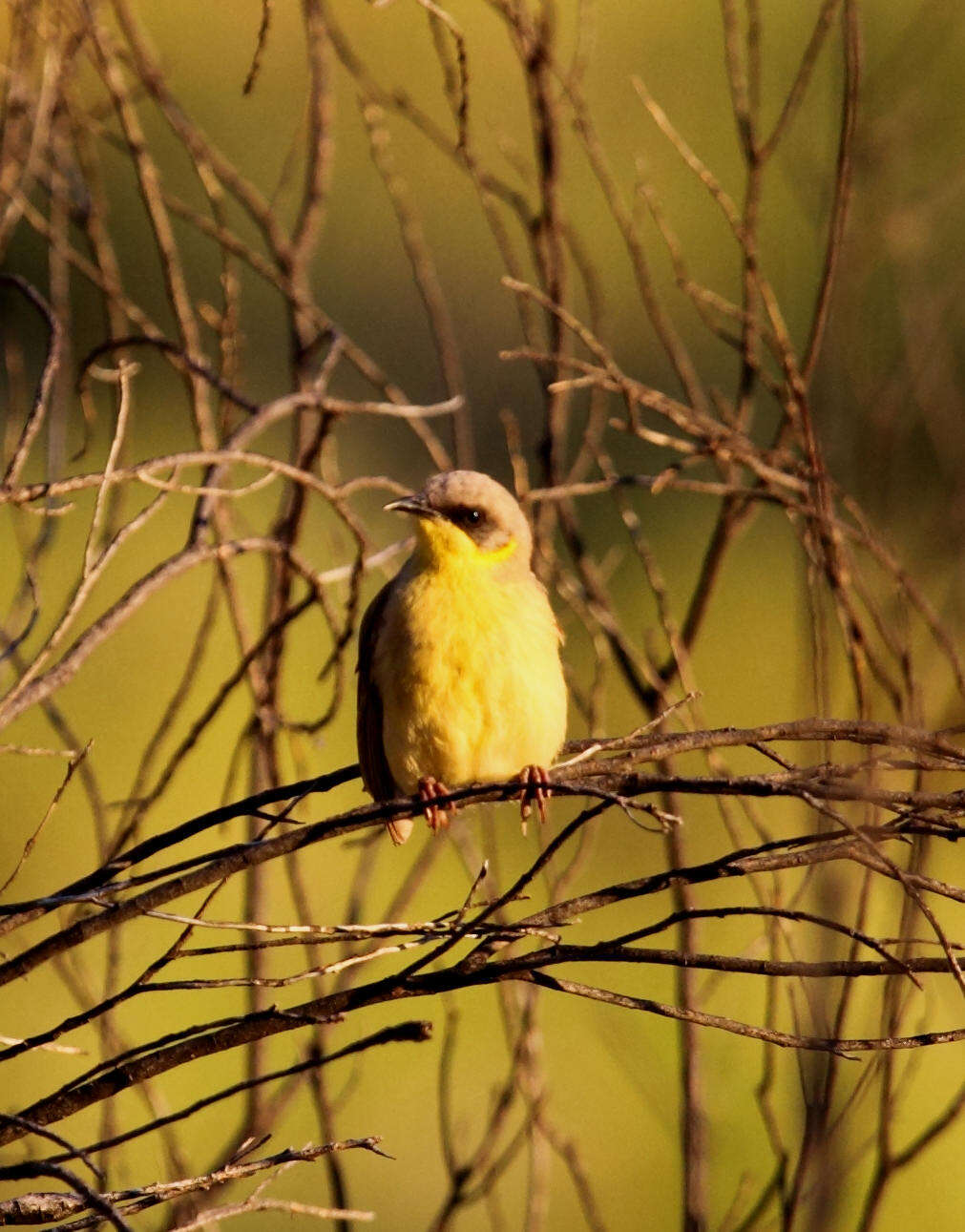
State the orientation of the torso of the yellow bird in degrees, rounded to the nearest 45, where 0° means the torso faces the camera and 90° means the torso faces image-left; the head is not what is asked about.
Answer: approximately 0°
